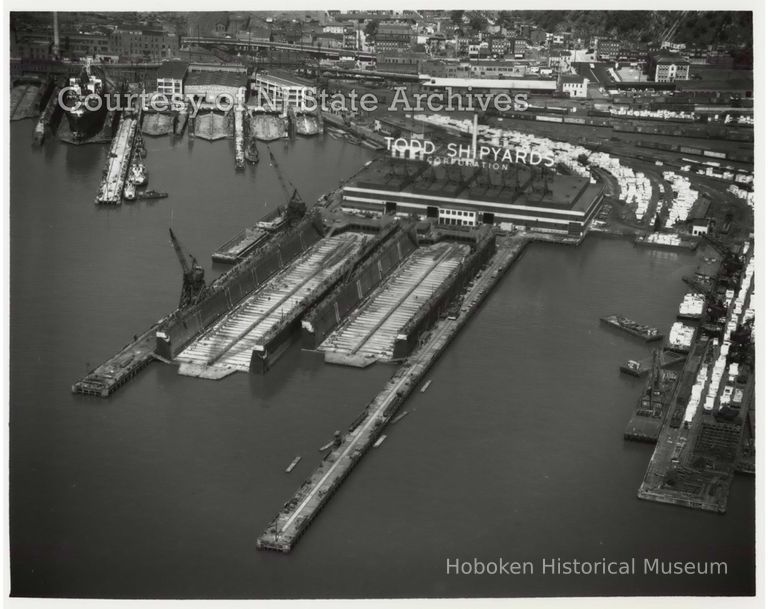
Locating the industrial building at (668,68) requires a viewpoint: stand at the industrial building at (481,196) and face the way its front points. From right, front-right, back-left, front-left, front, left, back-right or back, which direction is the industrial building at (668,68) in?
back-left

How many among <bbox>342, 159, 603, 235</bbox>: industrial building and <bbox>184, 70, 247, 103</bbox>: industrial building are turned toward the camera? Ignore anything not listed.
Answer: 2

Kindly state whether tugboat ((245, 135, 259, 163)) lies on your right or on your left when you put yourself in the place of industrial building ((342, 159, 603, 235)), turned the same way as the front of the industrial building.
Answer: on your right

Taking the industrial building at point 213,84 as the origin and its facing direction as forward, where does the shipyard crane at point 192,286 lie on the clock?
The shipyard crane is roughly at 12 o'clock from the industrial building.

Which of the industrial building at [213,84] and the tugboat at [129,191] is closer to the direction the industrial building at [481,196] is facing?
the tugboat

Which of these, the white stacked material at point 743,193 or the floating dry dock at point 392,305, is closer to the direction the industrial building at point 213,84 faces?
the floating dry dock

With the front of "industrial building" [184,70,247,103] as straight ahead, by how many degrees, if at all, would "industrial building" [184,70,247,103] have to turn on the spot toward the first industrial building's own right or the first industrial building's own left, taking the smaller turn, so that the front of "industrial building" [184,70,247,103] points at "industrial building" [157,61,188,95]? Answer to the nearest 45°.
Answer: approximately 45° to the first industrial building's own right

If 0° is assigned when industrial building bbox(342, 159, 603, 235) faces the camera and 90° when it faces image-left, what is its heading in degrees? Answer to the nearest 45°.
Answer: approximately 0°

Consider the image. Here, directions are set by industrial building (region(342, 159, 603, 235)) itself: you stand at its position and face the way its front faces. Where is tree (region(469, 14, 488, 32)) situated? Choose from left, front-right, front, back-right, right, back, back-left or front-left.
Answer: back

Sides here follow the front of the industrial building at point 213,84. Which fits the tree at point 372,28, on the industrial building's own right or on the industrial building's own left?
on the industrial building's own left

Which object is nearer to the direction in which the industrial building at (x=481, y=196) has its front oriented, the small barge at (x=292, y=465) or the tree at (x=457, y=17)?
the small barge
